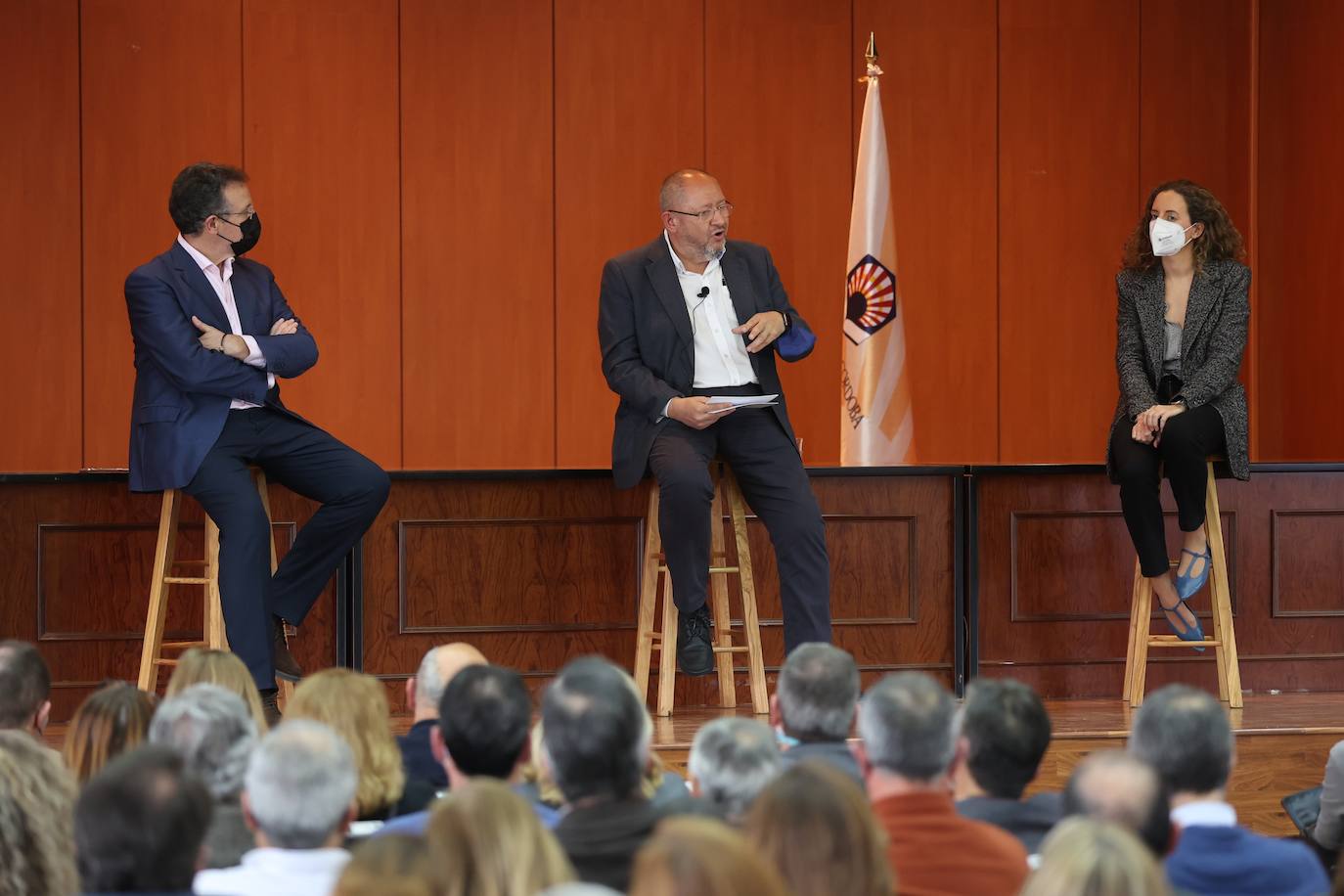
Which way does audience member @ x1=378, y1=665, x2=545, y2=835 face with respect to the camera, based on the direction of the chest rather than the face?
away from the camera

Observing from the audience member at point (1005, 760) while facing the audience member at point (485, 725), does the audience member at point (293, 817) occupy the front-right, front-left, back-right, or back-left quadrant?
front-left

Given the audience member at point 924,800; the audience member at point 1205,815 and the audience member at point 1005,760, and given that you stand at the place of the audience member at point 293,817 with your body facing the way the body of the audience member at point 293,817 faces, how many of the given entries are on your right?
3

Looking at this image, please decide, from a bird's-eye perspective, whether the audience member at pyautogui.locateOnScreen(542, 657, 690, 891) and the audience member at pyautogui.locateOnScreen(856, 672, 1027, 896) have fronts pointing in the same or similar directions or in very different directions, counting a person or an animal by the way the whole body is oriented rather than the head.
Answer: same or similar directions

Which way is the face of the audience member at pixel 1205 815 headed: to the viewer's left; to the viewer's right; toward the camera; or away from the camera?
away from the camera

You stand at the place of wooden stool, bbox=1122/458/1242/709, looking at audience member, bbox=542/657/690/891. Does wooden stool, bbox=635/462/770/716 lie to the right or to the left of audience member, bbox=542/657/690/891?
right

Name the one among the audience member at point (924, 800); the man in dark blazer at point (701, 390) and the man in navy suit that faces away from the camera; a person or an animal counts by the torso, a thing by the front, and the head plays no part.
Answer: the audience member

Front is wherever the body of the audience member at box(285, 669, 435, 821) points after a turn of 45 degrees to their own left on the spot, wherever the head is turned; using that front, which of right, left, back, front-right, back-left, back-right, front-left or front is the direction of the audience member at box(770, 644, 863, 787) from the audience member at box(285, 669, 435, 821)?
back-right

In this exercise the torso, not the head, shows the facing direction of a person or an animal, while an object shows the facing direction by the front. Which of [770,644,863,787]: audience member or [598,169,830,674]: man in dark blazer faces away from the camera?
the audience member

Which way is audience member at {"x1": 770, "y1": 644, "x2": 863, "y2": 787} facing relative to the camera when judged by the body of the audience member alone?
away from the camera

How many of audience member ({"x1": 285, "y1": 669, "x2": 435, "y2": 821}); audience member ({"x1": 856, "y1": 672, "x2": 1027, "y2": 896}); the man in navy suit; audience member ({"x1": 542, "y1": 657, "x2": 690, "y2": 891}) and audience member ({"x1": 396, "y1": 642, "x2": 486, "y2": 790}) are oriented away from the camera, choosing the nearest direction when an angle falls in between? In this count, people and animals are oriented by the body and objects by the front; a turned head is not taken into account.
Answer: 4

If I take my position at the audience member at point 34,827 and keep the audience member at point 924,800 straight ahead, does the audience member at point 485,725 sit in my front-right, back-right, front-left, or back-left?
front-left

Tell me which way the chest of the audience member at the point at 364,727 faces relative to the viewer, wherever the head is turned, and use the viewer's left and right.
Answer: facing away from the viewer

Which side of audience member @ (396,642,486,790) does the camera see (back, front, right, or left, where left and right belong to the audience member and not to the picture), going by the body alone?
back

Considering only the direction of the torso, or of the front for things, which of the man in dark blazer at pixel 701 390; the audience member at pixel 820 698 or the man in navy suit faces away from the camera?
the audience member

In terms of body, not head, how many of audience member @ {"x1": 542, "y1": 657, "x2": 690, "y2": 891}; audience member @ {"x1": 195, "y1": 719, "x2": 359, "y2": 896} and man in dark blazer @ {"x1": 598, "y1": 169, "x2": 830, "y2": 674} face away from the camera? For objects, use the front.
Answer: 2

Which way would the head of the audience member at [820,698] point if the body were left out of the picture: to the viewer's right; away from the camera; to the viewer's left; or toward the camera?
away from the camera

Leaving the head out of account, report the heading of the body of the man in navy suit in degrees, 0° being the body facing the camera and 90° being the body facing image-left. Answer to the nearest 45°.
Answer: approximately 315°

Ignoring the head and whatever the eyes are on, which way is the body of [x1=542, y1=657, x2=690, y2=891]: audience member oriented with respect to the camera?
away from the camera

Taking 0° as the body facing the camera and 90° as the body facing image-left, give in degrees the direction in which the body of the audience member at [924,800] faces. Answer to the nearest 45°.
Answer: approximately 180°
